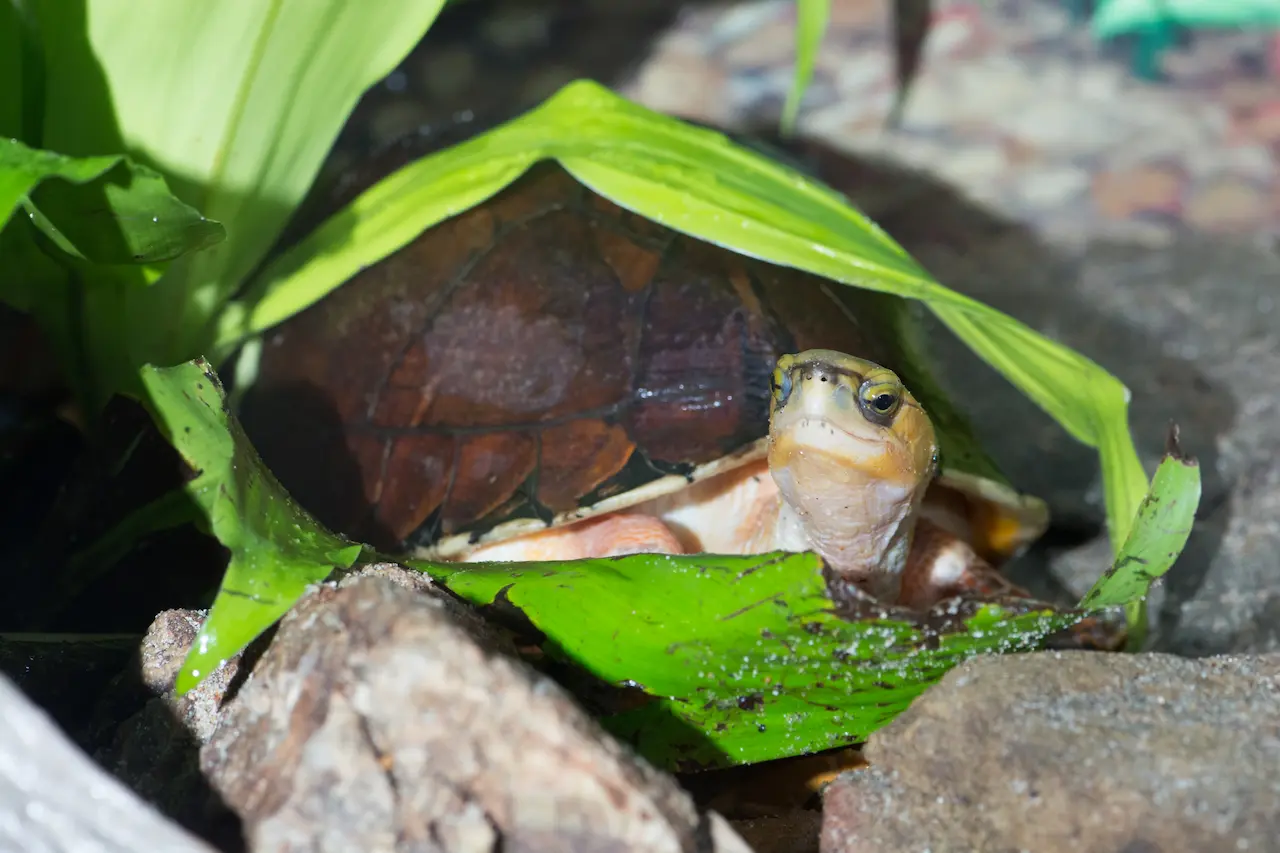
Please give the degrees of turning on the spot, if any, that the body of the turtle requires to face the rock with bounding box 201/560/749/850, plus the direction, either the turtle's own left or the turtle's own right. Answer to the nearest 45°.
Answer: approximately 45° to the turtle's own right

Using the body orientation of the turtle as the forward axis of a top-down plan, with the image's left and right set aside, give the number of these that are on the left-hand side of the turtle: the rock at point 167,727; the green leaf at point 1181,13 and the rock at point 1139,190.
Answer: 2

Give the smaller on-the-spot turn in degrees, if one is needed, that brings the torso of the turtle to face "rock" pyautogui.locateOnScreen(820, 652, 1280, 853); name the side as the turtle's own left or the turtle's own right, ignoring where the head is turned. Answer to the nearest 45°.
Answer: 0° — it already faces it

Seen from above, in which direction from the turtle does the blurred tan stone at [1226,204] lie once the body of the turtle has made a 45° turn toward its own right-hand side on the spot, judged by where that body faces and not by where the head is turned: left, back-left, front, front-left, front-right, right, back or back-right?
back-left

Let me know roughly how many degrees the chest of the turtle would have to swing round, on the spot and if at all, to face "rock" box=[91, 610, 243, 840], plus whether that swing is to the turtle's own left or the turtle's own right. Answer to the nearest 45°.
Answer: approximately 90° to the turtle's own right
